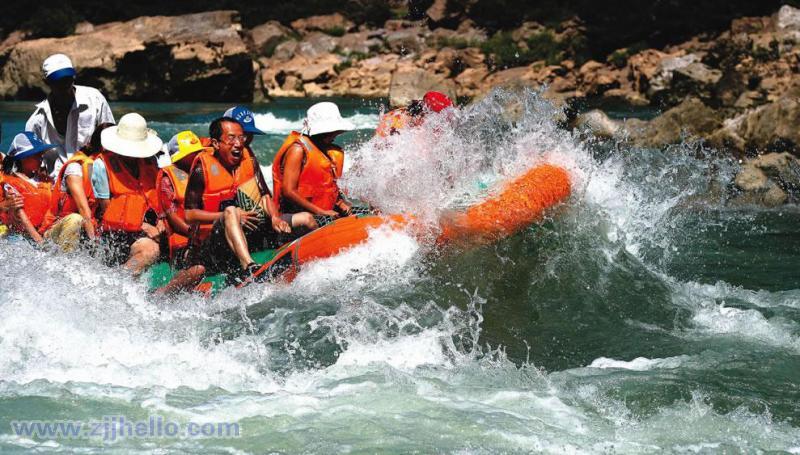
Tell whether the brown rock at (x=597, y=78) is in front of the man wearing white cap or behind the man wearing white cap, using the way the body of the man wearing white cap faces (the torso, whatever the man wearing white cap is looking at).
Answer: behind

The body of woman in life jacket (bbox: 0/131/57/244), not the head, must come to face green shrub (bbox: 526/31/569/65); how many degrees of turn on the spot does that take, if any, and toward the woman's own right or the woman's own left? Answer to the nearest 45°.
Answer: approximately 90° to the woman's own left

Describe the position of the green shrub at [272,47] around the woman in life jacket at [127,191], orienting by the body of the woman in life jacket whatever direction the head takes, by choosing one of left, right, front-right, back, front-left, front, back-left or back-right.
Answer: back-left

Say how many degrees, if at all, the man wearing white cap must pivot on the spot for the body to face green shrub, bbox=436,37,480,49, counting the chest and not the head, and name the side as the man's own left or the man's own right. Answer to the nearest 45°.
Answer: approximately 135° to the man's own left

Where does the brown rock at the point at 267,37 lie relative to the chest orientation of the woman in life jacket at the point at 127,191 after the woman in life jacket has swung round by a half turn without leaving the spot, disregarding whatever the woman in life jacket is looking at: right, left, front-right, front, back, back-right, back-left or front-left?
front-right

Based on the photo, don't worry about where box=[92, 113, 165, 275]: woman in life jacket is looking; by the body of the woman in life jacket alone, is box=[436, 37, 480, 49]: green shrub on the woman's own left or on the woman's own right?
on the woman's own left

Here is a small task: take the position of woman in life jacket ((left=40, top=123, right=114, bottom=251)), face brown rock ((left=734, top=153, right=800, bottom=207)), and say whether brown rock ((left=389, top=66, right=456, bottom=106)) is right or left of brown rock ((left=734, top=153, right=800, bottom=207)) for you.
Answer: left

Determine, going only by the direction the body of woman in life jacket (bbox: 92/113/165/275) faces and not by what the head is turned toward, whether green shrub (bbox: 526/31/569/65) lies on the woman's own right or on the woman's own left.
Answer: on the woman's own left

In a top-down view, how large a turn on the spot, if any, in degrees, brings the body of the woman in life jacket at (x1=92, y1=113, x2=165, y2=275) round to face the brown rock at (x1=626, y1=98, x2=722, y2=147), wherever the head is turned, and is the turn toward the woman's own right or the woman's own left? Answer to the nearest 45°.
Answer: approximately 90° to the woman's own left

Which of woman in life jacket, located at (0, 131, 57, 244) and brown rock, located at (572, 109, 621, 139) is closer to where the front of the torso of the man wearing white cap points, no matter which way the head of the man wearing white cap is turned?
the woman in life jacket

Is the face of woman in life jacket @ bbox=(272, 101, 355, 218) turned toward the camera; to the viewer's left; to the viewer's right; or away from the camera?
to the viewer's right

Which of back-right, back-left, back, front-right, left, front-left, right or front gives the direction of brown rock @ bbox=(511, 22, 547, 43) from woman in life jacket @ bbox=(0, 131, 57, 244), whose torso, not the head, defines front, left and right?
left

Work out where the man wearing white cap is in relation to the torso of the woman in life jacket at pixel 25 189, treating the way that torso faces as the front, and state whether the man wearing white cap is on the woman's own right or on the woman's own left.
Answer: on the woman's own left

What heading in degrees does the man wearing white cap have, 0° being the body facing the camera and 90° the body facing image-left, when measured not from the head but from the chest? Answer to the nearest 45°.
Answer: approximately 0°
